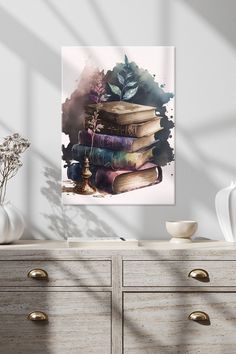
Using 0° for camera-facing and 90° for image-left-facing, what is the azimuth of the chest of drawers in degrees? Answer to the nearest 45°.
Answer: approximately 0°

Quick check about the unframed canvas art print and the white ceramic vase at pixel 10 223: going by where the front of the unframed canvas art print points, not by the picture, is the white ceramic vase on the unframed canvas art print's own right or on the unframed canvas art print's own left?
on the unframed canvas art print's own right

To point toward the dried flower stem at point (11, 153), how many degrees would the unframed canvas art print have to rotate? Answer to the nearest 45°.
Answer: approximately 90° to its right

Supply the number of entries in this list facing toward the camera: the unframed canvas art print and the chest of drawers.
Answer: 2

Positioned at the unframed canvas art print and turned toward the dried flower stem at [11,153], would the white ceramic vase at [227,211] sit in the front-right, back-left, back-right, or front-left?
back-left
